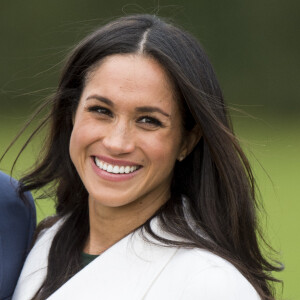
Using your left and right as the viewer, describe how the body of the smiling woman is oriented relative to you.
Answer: facing the viewer and to the left of the viewer
